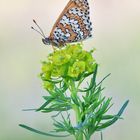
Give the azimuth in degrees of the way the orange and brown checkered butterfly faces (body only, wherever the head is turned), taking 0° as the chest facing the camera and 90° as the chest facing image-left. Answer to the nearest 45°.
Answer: approximately 90°
